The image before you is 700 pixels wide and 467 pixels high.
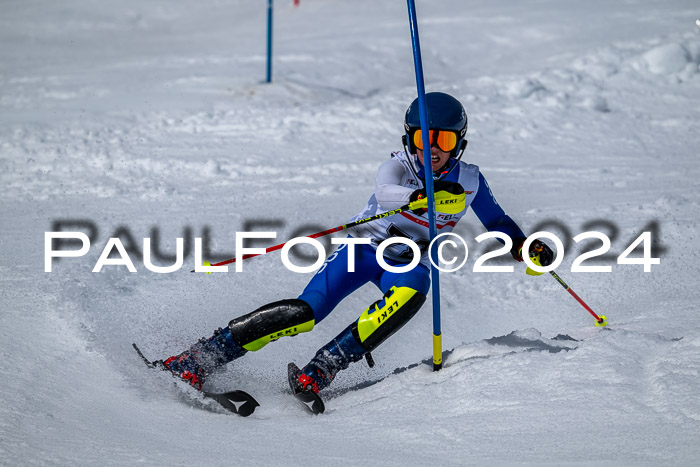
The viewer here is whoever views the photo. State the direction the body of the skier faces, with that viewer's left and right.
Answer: facing the viewer

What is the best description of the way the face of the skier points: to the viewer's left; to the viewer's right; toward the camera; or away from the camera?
toward the camera
